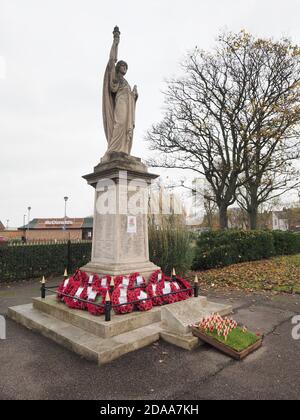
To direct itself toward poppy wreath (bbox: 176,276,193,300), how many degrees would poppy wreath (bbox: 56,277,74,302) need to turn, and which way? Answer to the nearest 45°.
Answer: approximately 135° to its left

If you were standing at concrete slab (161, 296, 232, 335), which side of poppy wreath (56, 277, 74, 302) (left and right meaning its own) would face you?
left

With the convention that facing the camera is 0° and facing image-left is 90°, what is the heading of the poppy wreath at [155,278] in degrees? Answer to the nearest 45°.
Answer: approximately 315°

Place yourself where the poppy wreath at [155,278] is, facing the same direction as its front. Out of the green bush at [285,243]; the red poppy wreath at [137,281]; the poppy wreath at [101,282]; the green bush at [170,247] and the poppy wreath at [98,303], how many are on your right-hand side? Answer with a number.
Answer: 3

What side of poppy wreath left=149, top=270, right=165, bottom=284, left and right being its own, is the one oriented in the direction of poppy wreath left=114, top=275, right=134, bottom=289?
right

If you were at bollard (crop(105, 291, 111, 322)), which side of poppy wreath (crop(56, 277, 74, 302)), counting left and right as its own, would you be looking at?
left

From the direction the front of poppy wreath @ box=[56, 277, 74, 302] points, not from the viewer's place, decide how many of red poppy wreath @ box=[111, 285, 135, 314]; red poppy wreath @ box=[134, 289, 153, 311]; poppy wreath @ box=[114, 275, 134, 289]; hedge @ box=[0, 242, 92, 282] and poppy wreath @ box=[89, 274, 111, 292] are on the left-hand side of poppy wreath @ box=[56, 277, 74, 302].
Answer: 4
